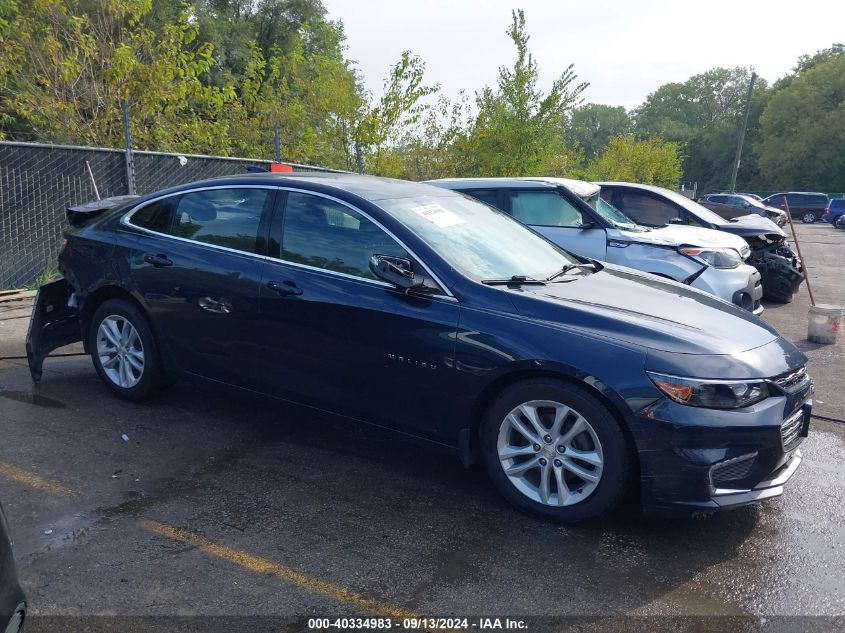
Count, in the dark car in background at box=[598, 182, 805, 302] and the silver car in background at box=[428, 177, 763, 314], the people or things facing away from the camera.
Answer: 0

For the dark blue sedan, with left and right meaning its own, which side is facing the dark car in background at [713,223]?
left

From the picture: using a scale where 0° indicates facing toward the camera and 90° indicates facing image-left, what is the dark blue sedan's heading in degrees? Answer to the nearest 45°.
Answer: approximately 315°

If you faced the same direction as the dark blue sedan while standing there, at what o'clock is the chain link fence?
The chain link fence is roughly at 6 o'clock from the dark blue sedan.

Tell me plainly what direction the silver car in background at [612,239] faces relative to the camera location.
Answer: facing the viewer and to the right of the viewer

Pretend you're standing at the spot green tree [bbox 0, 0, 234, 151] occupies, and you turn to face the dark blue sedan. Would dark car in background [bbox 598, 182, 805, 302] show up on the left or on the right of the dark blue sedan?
left

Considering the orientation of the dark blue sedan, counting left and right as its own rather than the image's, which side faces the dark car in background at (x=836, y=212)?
left

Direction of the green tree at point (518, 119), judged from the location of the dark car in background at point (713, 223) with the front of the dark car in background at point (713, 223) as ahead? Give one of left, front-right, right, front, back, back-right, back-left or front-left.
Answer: back

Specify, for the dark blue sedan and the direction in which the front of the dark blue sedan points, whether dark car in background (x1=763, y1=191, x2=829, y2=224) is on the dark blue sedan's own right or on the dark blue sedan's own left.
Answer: on the dark blue sedan's own left
